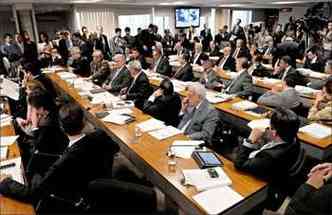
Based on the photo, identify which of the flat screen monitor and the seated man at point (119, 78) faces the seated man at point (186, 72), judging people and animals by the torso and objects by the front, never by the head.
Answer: the flat screen monitor

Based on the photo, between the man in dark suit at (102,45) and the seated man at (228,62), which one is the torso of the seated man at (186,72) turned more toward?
the man in dark suit

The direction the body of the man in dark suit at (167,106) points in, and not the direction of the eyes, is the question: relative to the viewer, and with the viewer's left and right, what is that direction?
facing to the left of the viewer

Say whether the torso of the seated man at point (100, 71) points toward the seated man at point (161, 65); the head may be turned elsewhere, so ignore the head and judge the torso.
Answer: no

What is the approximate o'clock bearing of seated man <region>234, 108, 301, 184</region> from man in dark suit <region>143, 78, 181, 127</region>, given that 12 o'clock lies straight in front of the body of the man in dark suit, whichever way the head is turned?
The seated man is roughly at 8 o'clock from the man in dark suit.

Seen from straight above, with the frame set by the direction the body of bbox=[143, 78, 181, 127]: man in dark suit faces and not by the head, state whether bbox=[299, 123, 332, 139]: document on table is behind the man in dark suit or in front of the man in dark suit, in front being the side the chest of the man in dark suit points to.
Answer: behind

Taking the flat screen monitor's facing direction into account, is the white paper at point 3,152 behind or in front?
in front

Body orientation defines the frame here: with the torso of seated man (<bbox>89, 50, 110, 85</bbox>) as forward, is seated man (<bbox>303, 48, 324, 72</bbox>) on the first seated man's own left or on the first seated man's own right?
on the first seated man's own left

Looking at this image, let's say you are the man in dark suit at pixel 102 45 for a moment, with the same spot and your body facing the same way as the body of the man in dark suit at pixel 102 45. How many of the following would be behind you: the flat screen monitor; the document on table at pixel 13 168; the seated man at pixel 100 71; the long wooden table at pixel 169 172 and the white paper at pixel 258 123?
1

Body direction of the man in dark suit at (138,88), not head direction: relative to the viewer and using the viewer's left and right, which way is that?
facing to the left of the viewer

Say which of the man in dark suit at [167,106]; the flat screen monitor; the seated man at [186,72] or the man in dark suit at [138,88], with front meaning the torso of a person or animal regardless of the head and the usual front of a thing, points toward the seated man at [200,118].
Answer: the flat screen monitor

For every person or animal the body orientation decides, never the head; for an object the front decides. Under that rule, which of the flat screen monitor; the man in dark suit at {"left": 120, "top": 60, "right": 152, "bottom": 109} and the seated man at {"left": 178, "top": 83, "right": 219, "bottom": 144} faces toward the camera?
the flat screen monitor

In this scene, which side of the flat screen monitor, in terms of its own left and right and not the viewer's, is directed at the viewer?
front
